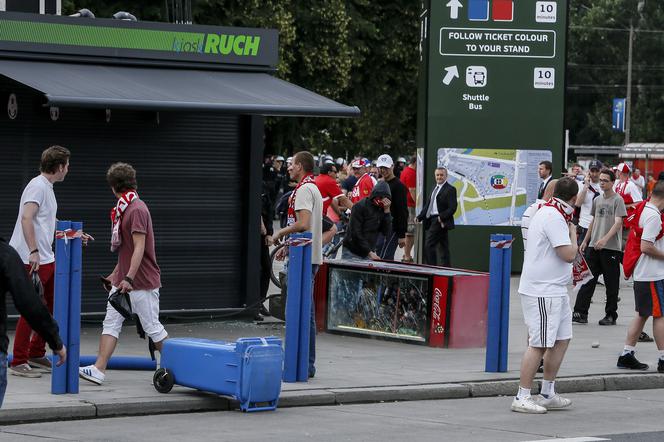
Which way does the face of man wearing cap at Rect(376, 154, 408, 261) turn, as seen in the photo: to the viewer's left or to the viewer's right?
to the viewer's left

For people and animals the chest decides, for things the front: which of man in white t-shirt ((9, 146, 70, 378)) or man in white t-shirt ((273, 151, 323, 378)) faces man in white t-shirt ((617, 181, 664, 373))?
man in white t-shirt ((9, 146, 70, 378))

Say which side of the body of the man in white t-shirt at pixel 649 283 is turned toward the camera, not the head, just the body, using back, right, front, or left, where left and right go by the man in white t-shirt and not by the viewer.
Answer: right

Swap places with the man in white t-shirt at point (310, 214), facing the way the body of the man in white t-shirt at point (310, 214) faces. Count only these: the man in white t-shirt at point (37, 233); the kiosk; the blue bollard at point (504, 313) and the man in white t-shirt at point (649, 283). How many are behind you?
2

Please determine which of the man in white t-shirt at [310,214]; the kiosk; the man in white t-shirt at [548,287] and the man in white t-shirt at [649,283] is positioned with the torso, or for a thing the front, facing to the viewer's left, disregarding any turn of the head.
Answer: the man in white t-shirt at [310,214]

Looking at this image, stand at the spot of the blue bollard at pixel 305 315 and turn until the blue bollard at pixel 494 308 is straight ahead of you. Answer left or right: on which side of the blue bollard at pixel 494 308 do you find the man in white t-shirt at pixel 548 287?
right

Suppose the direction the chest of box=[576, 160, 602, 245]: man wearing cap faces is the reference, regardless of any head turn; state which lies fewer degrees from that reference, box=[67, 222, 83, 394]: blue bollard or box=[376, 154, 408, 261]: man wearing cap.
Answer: the blue bollard

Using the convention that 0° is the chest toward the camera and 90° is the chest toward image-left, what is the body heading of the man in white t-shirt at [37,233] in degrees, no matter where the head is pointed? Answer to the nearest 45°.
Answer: approximately 270°

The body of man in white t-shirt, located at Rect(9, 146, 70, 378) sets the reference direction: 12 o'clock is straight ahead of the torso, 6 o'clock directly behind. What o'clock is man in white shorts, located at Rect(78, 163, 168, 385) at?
The man in white shorts is roughly at 1 o'clock from the man in white t-shirt.

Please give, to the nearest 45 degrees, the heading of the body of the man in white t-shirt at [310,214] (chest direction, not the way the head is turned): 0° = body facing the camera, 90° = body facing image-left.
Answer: approximately 90°

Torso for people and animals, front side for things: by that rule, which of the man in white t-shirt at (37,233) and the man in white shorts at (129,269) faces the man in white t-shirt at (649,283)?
the man in white t-shirt at (37,233)
